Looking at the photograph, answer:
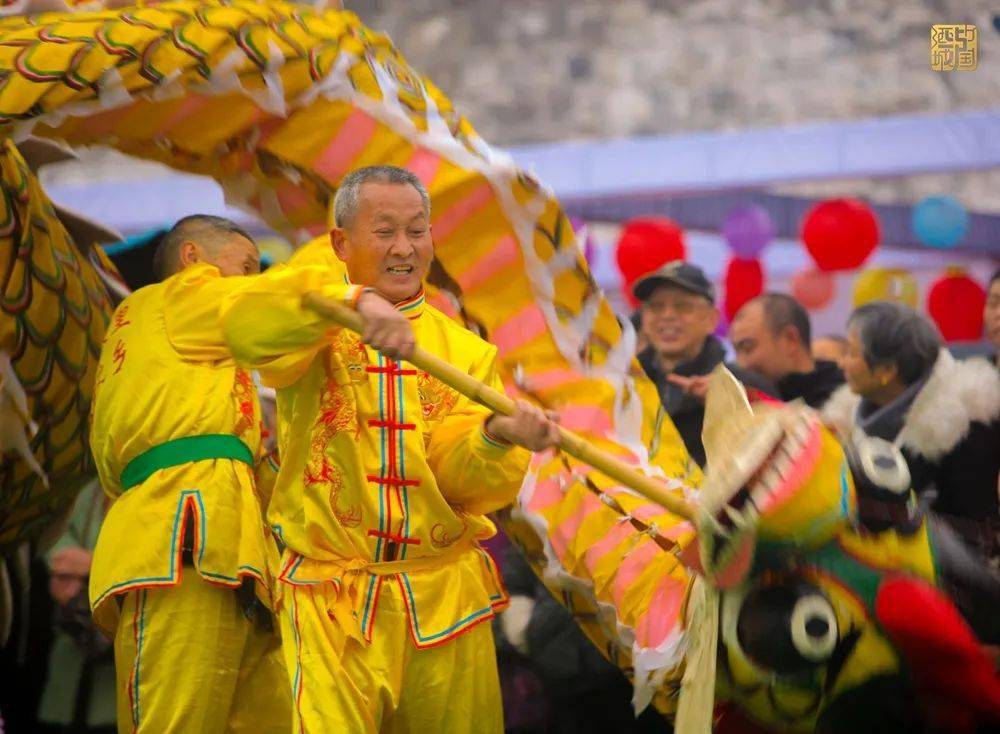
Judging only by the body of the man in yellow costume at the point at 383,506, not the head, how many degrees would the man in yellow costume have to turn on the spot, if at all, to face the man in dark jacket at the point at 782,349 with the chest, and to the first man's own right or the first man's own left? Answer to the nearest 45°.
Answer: approximately 135° to the first man's own left

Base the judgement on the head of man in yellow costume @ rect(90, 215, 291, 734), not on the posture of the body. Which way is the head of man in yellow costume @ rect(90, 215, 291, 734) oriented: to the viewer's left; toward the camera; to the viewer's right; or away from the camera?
to the viewer's right

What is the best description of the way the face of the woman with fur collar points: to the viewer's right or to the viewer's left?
to the viewer's left

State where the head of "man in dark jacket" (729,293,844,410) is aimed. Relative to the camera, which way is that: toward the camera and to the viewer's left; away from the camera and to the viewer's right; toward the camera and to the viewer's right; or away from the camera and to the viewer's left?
toward the camera and to the viewer's left

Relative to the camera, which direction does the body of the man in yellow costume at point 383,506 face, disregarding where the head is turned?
toward the camera

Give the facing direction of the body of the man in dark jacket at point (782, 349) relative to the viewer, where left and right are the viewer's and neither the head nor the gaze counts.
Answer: facing to the left of the viewer
